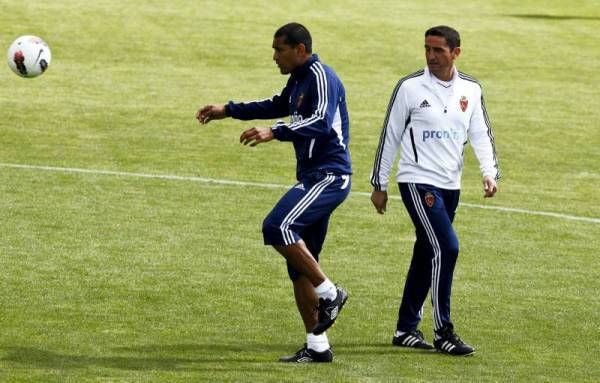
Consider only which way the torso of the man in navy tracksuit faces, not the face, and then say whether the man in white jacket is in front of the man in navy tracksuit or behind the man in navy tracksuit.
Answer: behind

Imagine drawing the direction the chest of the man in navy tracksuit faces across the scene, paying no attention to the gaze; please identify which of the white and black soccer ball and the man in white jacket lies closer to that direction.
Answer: the white and black soccer ball

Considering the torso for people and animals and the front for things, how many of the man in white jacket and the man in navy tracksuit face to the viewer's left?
1

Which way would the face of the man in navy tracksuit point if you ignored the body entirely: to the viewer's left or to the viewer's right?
to the viewer's left

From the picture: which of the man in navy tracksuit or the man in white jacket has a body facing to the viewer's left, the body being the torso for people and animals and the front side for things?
the man in navy tracksuit

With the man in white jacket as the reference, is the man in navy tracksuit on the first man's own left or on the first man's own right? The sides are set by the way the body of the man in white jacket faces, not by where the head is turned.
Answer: on the first man's own right

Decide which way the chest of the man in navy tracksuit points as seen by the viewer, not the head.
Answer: to the viewer's left
